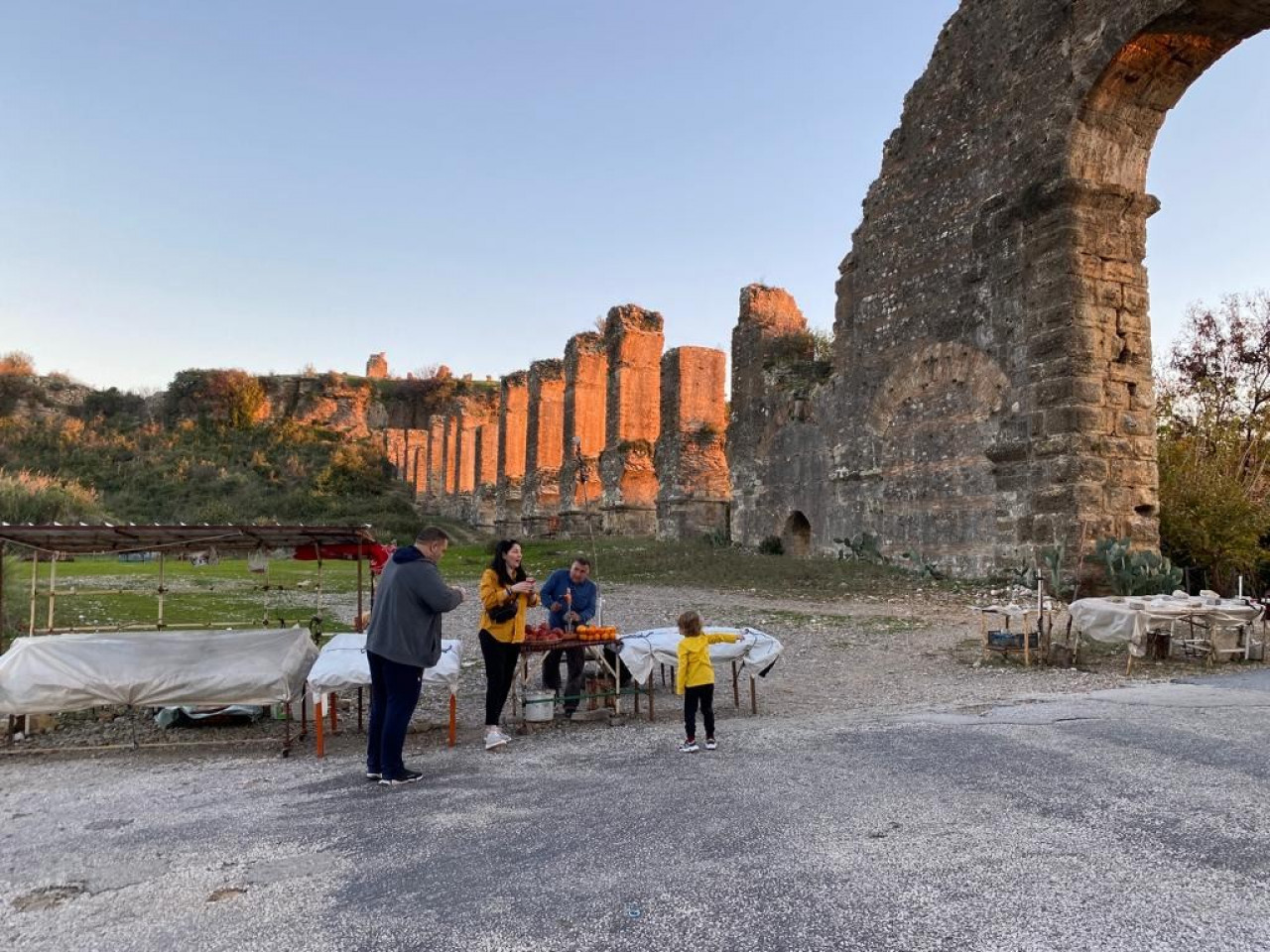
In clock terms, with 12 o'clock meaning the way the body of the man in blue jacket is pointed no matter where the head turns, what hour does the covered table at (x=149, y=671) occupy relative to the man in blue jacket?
The covered table is roughly at 2 o'clock from the man in blue jacket.

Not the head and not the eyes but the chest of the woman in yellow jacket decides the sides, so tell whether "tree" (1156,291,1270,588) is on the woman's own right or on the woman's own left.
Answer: on the woman's own left

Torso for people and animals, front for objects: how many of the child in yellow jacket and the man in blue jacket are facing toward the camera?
1

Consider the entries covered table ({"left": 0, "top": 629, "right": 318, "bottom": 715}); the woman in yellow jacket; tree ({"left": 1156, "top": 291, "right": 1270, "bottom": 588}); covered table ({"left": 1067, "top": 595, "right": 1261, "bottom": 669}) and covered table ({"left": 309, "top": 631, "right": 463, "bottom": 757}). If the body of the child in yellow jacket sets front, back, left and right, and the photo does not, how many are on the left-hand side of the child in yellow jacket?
3

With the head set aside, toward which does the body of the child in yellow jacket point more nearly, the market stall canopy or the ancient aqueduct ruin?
the ancient aqueduct ruin

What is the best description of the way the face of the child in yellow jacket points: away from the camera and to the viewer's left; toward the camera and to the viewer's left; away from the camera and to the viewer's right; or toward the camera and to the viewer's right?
away from the camera and to the viewer's right

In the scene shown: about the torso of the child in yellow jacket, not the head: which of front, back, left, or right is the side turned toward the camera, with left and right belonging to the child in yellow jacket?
back

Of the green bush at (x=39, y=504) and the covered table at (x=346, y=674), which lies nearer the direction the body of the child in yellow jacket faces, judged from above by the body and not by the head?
the green bush

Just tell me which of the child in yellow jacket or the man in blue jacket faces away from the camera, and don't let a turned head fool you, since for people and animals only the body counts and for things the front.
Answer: the child in yellow jacket

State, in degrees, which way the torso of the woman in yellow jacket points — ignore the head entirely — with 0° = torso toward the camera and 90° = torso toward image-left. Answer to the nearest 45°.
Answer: approximately 315°

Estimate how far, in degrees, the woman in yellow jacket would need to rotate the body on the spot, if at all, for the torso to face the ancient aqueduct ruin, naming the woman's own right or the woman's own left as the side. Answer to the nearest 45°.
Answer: approximately 90° to the woman's own left

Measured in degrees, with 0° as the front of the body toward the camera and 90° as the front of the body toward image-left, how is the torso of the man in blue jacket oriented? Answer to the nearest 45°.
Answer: approximately 0°
